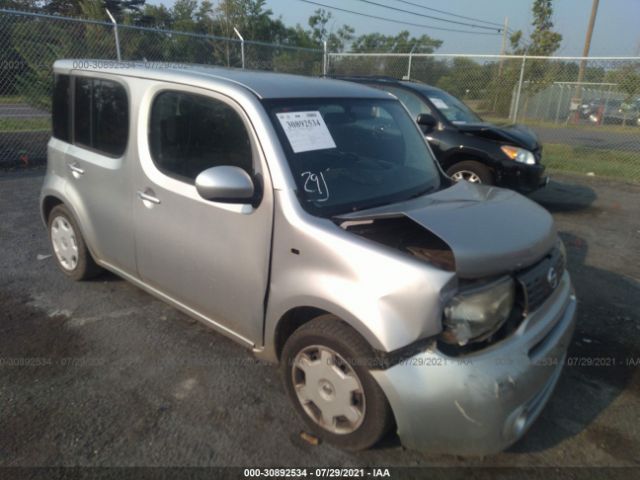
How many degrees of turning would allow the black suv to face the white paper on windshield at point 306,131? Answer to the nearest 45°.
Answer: approximately 45° to its right

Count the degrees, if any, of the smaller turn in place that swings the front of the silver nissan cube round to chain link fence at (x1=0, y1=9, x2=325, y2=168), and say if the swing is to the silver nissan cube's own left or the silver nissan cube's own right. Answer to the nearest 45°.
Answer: approximately 180°

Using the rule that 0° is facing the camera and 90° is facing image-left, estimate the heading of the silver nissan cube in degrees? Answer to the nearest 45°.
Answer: approximately 315°

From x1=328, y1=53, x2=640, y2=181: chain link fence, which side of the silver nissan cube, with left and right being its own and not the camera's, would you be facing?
left

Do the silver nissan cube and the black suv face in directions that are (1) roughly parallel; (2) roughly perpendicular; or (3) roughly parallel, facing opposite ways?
roughly parallel

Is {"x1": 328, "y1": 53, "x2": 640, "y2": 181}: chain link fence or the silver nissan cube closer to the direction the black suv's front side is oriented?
the silver nissan cube

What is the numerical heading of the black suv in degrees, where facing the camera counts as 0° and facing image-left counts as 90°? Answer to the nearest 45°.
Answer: approximately 315°

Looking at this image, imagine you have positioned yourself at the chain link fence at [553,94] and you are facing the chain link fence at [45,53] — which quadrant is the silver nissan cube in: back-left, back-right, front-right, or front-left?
front-left

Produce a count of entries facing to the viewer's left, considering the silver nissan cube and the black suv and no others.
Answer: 0

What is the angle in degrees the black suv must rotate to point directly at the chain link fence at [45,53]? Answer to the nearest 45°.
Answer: approximately 135° to its right

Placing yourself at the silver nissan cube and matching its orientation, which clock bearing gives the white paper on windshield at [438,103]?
The white paper on windshield is roughly at 8 o'clock from the silver nissan cube.
